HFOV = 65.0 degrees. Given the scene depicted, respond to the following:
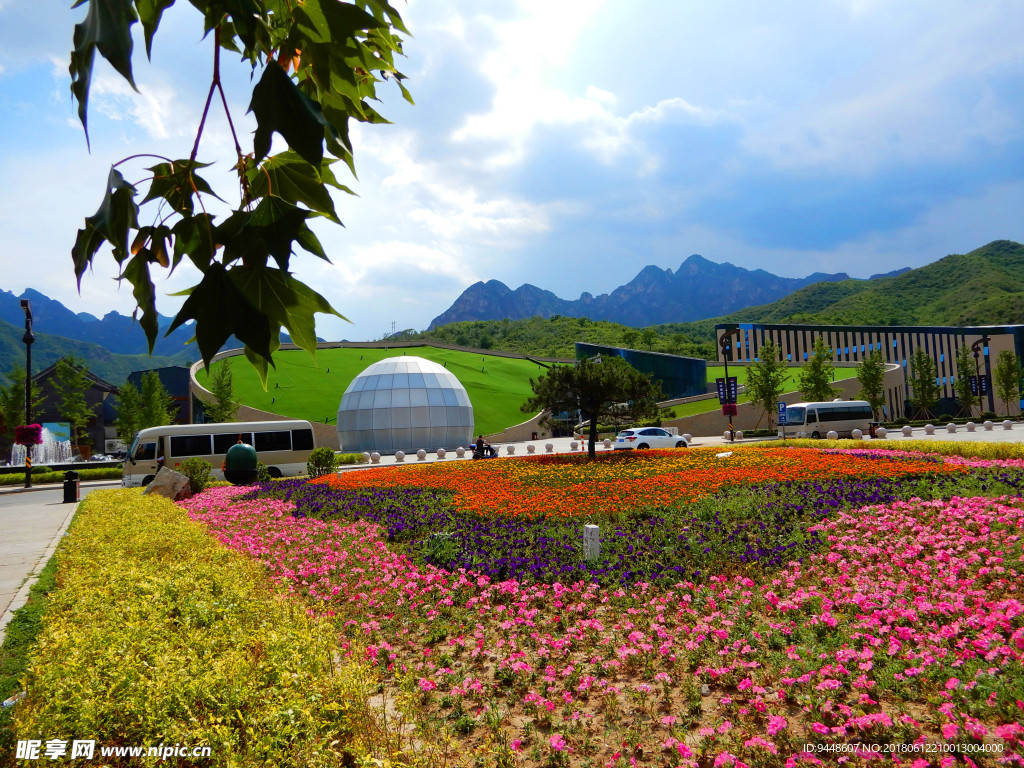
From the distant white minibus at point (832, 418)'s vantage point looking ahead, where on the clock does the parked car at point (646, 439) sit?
The parked car is roughly at 12 o'clock from the distant white minibus.

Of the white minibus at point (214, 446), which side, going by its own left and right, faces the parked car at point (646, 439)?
back

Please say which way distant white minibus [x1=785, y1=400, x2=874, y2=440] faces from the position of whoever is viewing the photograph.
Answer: facing the viewer and to the left of the viewer

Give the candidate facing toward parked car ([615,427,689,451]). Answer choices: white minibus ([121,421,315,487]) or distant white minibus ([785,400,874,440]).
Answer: the distant white minibus

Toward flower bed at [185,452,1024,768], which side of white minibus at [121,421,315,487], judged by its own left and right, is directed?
left

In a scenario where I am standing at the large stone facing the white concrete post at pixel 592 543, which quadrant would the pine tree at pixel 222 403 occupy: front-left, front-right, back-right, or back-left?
back-left

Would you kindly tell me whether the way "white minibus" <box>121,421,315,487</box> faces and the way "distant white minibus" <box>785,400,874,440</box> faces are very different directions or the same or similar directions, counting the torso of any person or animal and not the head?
same or similar directions

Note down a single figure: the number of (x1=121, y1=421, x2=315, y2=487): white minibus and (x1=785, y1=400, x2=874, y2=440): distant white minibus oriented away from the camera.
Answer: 0

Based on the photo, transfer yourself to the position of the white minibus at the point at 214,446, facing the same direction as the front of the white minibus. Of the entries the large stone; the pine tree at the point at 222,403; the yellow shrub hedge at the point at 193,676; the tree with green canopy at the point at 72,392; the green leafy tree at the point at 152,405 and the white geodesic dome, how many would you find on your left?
2

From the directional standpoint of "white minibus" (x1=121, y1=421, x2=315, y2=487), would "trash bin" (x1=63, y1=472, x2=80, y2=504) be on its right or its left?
on its left

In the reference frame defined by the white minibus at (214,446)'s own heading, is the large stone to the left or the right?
on its left

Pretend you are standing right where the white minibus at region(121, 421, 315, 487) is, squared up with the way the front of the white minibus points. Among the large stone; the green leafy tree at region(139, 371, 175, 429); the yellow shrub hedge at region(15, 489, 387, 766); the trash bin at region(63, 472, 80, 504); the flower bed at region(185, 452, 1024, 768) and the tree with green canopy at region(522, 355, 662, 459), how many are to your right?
1

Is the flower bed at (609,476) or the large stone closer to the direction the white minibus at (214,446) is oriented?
the large stone

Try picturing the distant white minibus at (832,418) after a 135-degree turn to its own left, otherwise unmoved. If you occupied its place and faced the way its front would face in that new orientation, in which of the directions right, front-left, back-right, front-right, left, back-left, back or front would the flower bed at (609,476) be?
right

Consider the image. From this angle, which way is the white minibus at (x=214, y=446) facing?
to the viewer's left

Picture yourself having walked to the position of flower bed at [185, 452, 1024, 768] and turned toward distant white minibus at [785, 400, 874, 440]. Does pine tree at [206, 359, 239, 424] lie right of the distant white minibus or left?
left

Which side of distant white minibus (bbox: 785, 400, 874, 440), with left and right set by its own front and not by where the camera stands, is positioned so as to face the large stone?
front

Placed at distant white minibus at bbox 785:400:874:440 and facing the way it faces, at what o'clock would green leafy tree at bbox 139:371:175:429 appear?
The green leafy tree is roughly at 1 o'clock from the distant white minibus.

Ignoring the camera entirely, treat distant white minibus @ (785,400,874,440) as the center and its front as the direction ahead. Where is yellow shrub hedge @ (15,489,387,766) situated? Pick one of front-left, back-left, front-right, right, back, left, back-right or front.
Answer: front-left
